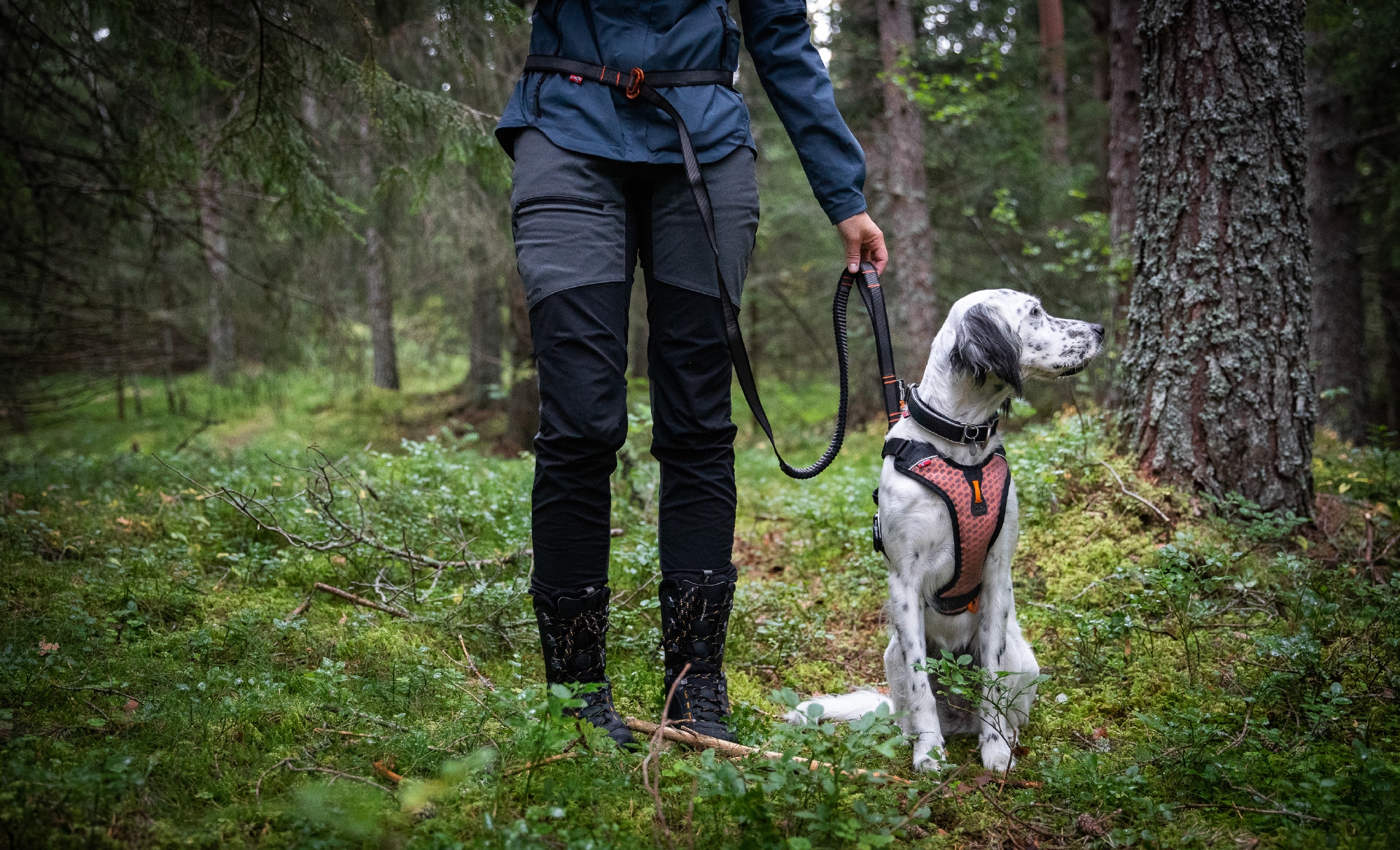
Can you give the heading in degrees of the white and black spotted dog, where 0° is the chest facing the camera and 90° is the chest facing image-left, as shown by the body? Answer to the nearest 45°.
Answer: approximately 315°

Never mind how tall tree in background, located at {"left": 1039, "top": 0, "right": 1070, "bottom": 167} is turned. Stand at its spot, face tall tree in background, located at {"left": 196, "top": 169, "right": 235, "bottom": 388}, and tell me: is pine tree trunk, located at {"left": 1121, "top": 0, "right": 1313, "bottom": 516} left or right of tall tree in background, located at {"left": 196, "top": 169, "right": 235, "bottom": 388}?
left

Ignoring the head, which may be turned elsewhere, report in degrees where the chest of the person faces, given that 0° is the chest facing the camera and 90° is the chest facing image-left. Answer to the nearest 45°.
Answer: approximately 0°

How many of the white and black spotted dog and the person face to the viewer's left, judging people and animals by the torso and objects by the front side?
0

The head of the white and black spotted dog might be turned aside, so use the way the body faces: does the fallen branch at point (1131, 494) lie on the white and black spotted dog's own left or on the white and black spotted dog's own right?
on the white and black spotted dog's own left

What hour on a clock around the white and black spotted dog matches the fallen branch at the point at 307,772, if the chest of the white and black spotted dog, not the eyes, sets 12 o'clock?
The fallen branch is roughly at 3 o'clock from the white and black spotted dog.

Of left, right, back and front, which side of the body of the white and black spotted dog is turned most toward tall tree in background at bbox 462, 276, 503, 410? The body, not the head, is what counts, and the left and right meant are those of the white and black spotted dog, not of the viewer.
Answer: back

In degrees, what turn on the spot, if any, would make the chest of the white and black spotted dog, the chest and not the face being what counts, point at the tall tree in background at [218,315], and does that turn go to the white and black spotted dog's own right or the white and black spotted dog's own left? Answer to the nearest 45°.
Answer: approximately 180°
